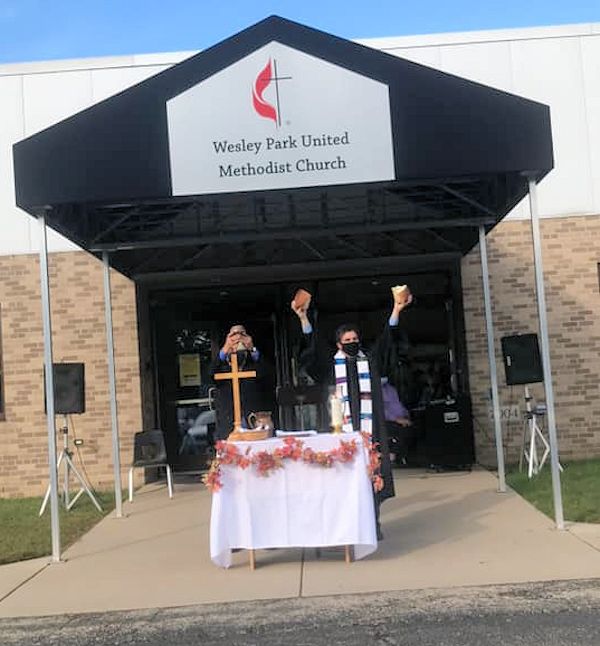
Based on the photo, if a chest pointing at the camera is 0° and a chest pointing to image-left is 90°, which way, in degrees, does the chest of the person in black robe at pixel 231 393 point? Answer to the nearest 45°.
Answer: approximately 0°

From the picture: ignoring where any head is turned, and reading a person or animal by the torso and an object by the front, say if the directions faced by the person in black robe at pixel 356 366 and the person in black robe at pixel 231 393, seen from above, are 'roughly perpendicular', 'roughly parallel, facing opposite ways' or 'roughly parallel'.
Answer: roughly parallel

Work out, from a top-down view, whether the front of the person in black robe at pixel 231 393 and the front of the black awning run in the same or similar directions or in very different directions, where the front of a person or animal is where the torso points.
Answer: same or similar directions

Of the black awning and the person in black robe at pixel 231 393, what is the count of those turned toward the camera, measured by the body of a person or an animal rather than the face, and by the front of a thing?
2

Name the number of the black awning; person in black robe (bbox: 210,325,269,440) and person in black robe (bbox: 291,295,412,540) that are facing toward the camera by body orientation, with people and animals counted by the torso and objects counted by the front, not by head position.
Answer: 3

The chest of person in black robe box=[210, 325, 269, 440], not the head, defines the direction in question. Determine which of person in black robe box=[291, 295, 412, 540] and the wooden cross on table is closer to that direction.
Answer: the wooden cross on table

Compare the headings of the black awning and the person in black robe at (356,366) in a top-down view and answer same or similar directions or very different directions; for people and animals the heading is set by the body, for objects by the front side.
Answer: same or similar directions

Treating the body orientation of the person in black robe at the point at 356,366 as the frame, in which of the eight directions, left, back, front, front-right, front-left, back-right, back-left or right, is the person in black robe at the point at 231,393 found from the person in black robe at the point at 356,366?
back-right

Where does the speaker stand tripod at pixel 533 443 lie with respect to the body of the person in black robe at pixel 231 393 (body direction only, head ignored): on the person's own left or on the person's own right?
on the person's own left

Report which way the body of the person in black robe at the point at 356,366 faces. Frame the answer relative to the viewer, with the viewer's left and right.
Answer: facing the viewer

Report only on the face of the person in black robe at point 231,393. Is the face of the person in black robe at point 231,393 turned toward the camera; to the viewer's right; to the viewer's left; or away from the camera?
toward the camera

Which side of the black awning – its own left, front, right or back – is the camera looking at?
front
